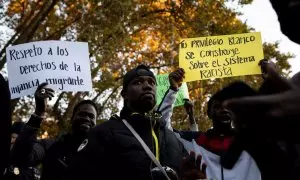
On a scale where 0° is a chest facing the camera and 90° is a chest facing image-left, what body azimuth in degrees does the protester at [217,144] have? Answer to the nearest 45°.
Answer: approximately 315°

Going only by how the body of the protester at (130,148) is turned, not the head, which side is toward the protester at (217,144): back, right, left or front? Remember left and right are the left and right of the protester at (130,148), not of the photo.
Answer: left

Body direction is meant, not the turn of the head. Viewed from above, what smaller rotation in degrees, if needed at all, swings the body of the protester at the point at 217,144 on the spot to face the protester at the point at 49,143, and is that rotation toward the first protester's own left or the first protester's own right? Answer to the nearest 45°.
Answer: approximately 135° to the first protester's own right
